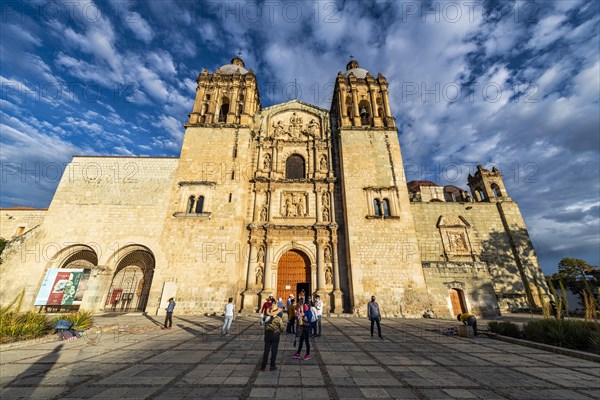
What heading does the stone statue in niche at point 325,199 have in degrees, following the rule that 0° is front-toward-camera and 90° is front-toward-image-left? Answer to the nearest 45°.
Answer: approximately 0°

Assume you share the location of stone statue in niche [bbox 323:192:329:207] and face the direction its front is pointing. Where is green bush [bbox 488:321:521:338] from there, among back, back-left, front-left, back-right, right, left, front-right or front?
front-left

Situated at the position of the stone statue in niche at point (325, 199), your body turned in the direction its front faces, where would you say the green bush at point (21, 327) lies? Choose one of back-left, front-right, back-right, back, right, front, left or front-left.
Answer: front-right

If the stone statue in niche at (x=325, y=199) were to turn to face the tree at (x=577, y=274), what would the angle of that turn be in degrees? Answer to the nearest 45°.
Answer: approximately 90° to its left

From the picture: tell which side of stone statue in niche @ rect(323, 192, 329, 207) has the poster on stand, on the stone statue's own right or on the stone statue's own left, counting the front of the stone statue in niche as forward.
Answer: on the stone statue's own right
